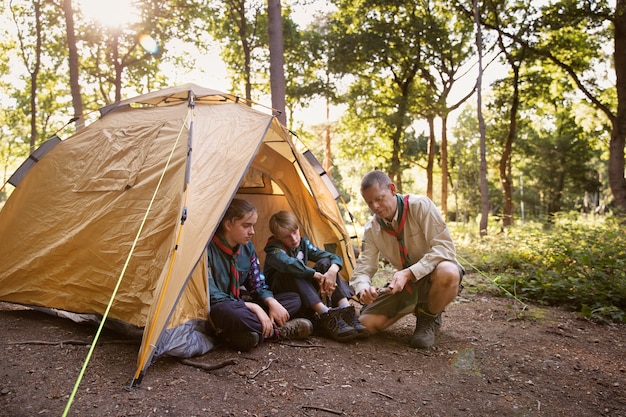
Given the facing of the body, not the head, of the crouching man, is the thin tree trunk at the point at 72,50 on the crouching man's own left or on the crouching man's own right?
on the crouching man's own right

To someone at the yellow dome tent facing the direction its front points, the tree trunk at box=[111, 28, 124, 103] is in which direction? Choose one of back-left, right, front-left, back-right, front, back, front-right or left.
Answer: back-left

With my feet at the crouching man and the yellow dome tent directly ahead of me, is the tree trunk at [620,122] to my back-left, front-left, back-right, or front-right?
back-right

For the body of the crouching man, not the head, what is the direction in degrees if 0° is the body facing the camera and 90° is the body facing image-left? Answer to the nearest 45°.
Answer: approximately 45°

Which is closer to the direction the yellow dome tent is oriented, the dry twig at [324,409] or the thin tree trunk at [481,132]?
the dry twig

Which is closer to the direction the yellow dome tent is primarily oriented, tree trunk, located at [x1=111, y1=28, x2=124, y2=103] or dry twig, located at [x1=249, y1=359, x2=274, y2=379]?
the dry twig

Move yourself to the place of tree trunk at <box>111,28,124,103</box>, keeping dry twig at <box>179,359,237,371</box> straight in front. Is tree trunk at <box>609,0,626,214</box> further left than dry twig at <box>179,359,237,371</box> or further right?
left

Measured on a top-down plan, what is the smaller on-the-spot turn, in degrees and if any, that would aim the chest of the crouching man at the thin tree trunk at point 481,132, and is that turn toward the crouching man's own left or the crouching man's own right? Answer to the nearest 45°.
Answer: approximately 135° to the crouching man's own right

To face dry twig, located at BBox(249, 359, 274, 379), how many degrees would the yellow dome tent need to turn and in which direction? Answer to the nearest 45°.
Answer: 0° — it already faces it

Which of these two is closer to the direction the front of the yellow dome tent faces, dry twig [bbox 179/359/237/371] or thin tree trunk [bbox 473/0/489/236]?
the dry twig

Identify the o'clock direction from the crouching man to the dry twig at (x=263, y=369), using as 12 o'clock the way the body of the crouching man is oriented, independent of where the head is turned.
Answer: The dry twig is roughly at 12 o'clock from the crouching man.

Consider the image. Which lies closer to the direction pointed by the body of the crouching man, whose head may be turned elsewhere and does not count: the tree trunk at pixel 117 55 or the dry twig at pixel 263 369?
the dry twig
